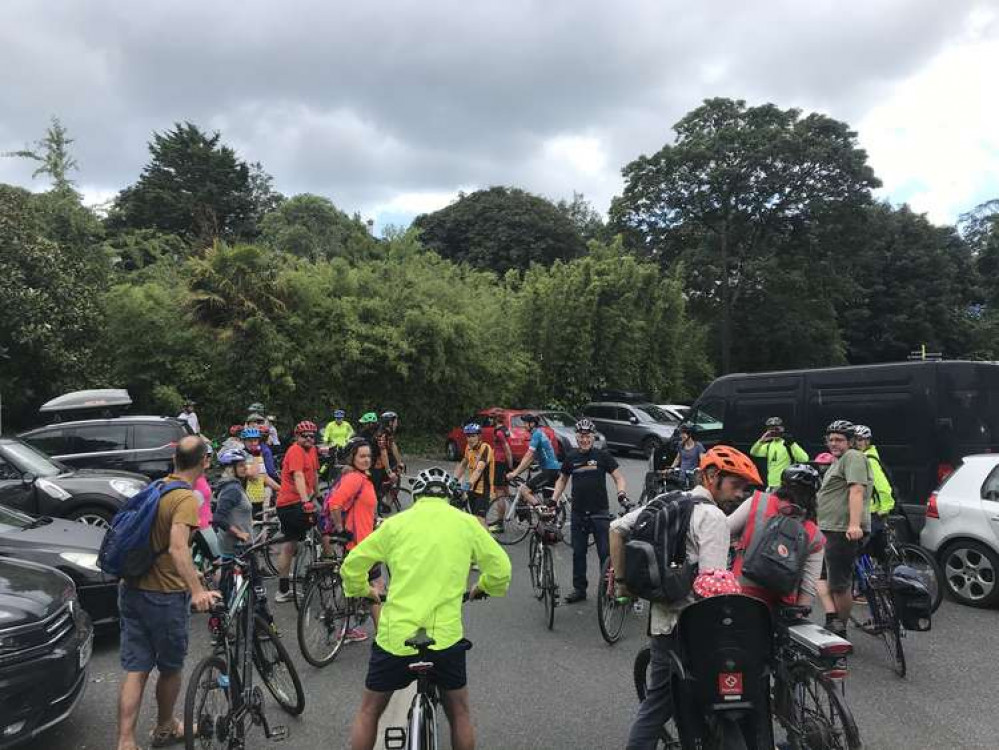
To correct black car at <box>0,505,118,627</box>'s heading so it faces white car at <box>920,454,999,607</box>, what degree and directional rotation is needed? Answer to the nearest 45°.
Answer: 0° — it already faces it

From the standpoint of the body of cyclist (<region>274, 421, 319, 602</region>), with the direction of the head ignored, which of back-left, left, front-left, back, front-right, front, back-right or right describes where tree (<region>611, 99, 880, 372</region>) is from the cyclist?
left

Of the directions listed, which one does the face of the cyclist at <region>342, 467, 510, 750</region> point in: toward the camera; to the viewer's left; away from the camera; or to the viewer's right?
away from the camera

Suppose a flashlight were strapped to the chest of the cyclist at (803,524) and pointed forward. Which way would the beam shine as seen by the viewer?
away from the camera

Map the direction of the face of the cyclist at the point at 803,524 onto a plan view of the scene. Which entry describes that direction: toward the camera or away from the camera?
away from the camera

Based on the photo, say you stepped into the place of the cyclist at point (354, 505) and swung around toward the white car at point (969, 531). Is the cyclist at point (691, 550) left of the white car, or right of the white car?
right

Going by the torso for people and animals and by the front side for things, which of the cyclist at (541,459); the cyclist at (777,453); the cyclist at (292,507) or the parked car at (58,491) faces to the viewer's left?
the cyclist at (541,459)

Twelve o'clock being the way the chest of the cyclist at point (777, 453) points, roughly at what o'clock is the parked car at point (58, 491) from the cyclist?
The parked car is roughly at 2 o'clock from the cyclist.

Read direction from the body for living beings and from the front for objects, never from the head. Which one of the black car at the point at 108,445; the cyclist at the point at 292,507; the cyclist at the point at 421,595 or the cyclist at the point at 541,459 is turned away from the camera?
the cyclist at the point at 421,595

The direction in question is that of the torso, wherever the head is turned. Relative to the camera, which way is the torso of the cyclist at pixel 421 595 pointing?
away from the camera

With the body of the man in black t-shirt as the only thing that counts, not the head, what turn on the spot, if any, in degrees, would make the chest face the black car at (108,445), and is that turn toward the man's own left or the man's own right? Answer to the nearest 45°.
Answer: approximately 135° to the man's own right

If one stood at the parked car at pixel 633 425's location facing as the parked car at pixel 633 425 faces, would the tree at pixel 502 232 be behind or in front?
behind
